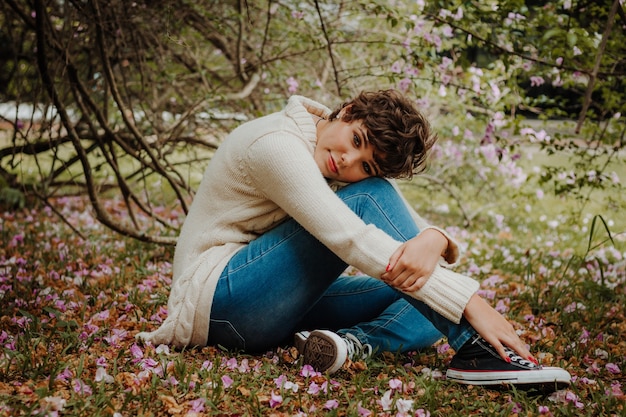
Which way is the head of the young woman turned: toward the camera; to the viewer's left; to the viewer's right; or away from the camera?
toward the camera

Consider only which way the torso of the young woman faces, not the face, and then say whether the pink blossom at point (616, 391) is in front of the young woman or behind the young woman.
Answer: in front

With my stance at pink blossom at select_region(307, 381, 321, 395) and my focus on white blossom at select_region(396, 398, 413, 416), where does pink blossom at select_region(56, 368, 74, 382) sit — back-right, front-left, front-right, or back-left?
back-right

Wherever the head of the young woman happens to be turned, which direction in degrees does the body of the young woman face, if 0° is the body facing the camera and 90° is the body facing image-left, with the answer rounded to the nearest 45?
approximately 270°

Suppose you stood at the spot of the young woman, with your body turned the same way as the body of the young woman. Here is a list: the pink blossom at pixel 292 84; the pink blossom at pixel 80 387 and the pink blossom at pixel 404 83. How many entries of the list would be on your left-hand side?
2

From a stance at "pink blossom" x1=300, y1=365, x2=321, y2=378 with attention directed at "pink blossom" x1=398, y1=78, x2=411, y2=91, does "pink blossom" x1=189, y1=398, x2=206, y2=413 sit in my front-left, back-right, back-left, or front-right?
back-left

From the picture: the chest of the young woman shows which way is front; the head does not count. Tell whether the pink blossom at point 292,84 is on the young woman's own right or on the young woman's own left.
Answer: on the young woman's own left

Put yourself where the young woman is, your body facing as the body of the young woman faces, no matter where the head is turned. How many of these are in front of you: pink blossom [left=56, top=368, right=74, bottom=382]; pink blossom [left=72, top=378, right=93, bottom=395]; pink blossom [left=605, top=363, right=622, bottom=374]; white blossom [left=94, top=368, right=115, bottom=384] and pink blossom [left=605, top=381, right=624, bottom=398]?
2

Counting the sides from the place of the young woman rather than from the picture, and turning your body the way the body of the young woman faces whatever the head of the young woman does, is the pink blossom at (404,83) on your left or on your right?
on your left
